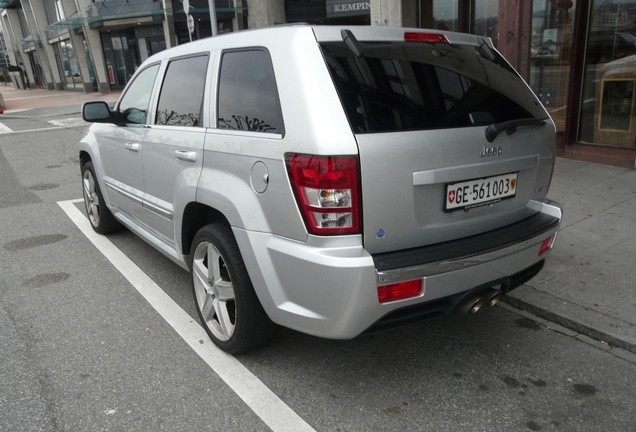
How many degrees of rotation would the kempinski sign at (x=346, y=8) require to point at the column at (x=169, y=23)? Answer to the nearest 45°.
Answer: approximately 90° to its right

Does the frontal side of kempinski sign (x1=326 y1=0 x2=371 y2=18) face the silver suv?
yes

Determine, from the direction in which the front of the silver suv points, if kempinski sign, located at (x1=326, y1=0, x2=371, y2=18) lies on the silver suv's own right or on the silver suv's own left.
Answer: on the silver suv's own right

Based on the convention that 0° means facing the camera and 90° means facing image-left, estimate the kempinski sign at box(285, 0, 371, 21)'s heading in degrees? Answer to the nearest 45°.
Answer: approximately 0°

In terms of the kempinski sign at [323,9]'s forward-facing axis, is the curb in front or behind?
in front

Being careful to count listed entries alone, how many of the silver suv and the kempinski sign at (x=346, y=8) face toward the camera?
1

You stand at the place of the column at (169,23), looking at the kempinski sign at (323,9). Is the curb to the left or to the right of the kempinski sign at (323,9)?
right

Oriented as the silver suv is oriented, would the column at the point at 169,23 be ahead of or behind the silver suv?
ahead

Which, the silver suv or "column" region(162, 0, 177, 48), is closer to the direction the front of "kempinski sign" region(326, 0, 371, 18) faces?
the silver suv

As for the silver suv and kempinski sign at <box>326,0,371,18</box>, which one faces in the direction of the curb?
the kempinski sign

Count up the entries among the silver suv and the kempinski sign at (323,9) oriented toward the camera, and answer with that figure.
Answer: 1

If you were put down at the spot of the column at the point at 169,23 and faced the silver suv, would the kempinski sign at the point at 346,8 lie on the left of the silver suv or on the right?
left
